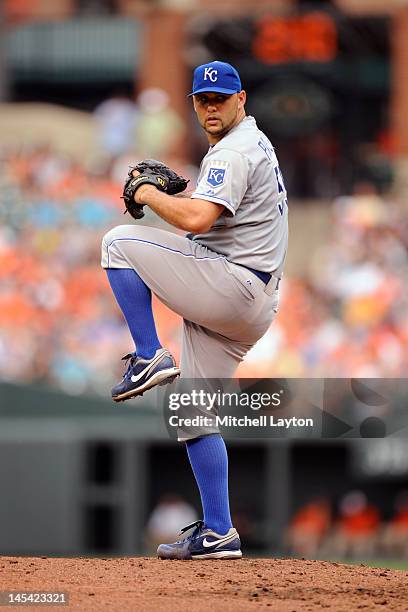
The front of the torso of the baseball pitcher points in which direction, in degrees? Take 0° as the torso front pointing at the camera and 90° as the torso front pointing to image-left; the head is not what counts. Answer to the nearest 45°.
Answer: approximately 90°
